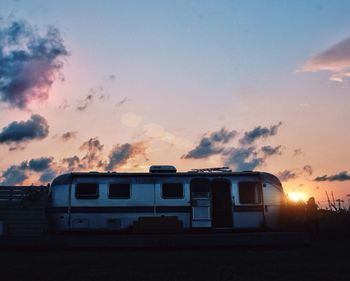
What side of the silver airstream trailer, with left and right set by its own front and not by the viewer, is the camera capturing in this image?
right
